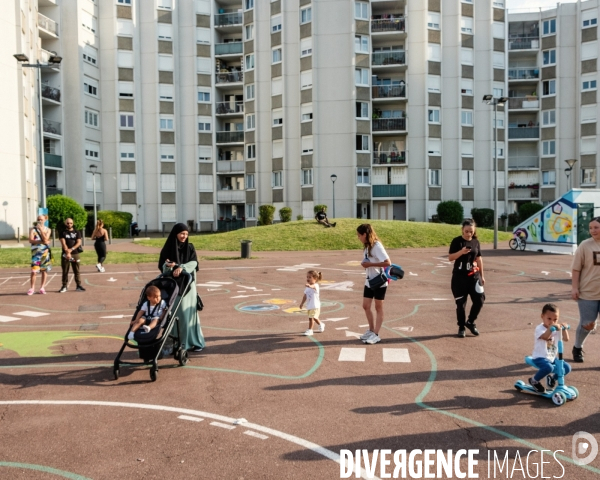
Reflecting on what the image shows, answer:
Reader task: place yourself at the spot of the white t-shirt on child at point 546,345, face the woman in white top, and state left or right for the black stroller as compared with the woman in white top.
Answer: left

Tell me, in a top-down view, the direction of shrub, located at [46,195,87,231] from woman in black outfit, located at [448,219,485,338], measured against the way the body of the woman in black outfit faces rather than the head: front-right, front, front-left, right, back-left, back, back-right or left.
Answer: back-right

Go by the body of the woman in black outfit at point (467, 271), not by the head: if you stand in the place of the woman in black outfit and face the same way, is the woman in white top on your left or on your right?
on your right

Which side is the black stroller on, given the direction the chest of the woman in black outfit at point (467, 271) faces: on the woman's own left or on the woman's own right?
on the woman's own right

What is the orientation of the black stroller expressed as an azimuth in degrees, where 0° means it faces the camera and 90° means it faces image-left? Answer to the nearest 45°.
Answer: approximately 45°

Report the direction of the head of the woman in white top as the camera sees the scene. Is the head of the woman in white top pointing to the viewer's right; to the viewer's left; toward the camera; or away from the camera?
to the viewer's left
